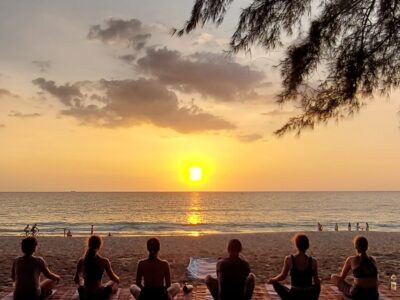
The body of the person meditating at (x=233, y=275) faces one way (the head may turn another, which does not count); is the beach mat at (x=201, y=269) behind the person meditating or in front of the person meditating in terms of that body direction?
in front

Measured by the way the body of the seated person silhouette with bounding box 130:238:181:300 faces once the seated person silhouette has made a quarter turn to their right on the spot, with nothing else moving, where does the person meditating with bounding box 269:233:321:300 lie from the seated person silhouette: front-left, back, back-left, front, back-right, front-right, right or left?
front

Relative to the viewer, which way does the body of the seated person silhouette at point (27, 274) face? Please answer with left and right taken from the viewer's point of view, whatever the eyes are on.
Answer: facing away from the viewer and to the right of the viewer

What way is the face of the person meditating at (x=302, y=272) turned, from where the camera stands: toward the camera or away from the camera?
away from the camera

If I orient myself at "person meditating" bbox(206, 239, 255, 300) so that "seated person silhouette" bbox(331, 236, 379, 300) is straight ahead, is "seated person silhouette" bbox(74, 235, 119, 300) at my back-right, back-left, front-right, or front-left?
back-left

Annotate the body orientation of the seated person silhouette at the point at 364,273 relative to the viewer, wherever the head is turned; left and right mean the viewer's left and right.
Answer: facing away from the viewer and to the left of the viewer

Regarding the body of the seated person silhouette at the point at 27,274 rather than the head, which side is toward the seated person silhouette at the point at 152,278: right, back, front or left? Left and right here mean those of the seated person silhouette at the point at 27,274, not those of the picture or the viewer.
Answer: right

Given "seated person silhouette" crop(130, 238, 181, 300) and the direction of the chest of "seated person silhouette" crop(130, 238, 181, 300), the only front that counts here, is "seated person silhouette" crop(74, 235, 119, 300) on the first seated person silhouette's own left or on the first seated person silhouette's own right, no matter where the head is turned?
on the first seated person silhouette's own left

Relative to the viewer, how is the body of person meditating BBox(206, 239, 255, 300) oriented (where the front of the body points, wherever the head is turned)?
away from the camera

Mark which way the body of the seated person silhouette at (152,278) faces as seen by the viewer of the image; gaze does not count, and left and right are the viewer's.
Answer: facing away from the viewer

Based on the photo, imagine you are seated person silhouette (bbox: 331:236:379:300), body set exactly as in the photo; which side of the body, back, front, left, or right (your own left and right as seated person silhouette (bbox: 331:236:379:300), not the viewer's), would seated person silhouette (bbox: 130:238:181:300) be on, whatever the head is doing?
left

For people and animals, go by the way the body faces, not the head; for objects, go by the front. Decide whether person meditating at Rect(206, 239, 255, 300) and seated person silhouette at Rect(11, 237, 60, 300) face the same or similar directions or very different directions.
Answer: same or similar directions

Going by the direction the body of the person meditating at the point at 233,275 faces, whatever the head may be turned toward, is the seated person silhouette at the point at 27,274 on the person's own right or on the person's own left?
on the person's own left
